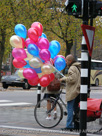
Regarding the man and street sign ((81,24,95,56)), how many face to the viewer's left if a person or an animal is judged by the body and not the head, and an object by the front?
1

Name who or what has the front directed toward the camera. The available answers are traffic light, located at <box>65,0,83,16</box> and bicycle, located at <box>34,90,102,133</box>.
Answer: the traffic light

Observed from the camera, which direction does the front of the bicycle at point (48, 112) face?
facing to the left of the viewer

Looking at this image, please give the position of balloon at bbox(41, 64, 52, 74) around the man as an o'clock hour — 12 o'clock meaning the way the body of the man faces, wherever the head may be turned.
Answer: The balloon is roughly at 12 o'clock from the man.

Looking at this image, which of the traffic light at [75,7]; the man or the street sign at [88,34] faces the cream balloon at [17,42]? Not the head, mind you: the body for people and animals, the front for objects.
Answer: the man

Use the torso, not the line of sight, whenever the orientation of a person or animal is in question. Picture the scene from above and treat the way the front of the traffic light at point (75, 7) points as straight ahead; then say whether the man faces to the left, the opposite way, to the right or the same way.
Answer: to the right

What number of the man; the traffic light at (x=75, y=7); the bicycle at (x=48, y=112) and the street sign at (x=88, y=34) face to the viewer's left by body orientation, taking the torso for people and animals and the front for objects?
2

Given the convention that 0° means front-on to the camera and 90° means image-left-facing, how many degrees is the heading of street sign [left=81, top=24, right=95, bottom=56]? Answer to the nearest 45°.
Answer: approximately 315°

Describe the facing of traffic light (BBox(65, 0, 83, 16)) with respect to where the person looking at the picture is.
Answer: facing the viewer

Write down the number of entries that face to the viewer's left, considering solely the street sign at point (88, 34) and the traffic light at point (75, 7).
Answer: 0

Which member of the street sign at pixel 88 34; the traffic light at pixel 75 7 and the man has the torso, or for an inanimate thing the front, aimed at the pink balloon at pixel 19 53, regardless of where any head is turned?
the man

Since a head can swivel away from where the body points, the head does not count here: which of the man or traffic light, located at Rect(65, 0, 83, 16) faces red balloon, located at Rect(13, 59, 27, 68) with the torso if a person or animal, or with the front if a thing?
the man

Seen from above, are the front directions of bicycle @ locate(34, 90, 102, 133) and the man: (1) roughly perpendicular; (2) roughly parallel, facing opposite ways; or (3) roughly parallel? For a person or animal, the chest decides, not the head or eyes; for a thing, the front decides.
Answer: roughly parallel

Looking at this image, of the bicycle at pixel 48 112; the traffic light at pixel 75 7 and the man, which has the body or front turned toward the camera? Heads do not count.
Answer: the traffic light

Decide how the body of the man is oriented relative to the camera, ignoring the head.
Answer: to the viewer's left

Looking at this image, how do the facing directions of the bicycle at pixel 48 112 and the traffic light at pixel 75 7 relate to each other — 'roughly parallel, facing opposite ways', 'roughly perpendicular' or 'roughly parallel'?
roughly perpendicular
